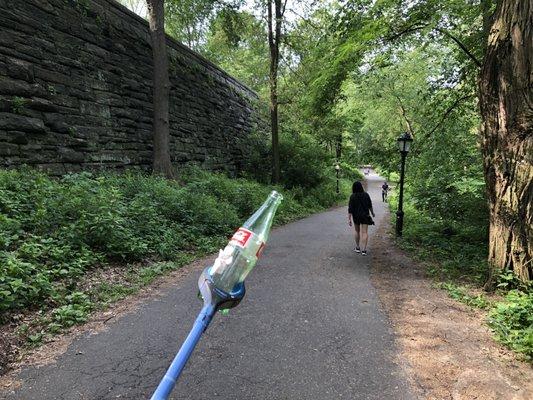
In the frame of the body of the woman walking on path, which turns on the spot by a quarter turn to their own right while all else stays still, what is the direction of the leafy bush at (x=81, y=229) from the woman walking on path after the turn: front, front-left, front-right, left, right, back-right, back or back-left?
back-right

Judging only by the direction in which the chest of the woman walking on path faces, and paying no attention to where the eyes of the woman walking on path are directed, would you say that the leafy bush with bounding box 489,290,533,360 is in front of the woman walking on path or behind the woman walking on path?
behind

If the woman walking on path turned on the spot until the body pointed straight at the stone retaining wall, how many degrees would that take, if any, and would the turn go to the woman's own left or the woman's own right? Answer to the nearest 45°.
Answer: approximately 90° to the woman's own left

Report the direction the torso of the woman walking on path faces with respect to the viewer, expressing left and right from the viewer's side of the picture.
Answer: facing away from the viewer

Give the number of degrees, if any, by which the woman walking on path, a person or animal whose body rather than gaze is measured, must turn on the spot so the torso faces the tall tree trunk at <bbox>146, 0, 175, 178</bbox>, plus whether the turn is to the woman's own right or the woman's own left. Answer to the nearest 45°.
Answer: approximately 90° to the woman's own left
